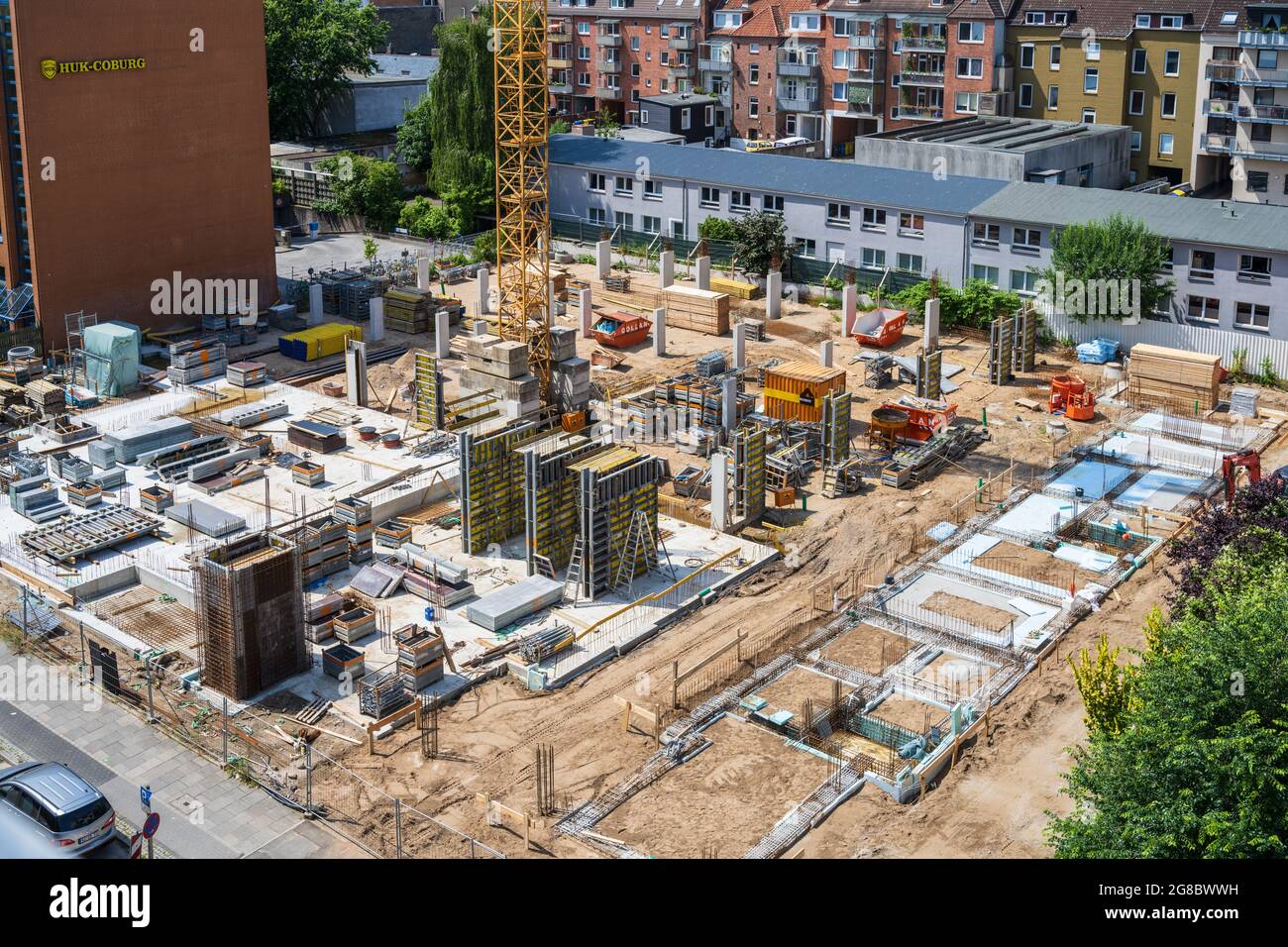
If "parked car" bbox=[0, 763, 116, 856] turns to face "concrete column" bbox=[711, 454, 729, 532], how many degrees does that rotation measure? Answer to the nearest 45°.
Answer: approximately 90° to its right

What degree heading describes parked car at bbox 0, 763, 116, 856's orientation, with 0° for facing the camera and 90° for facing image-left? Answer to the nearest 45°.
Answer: approximately 135°

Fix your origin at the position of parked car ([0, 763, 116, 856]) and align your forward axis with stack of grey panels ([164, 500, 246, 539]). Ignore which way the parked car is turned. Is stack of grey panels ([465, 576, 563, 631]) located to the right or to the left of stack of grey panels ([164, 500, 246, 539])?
right

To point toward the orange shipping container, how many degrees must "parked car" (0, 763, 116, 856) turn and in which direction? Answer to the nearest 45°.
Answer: approximately 90° to its right

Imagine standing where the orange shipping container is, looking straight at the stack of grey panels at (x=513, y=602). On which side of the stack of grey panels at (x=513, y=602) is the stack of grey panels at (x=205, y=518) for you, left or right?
right

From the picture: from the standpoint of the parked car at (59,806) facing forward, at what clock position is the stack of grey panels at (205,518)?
The stack of grey panels is roughly at 2 o'clock from the parked car.

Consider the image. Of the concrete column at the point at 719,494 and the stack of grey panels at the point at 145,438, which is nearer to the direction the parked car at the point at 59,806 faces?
the stack of grey panels

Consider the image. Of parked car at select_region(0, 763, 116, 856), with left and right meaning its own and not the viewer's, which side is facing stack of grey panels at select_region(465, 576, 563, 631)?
right

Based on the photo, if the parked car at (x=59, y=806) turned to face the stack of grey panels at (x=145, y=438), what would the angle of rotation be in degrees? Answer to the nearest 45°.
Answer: approximately 45° to its right

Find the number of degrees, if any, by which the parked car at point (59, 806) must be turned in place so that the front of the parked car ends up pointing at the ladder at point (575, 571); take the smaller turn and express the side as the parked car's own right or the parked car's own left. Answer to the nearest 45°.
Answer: approximately 90° to the parked car's own right

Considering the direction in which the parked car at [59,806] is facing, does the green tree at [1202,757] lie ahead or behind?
behind

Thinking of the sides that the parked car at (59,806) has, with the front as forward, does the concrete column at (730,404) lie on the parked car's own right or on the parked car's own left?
on the parked car's own right
